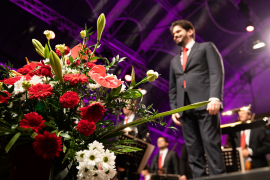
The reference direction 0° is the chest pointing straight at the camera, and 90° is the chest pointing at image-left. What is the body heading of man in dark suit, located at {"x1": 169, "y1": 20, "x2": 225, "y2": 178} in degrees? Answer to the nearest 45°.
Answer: approximately 45°

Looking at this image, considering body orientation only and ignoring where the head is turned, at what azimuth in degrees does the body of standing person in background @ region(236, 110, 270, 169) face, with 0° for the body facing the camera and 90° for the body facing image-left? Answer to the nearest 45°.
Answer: approximately 45°

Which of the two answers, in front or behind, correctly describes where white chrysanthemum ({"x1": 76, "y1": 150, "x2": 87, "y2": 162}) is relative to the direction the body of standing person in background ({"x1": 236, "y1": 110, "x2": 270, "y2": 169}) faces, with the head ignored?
in front

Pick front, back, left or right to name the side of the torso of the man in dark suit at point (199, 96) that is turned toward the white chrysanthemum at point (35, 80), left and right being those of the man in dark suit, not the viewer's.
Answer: front

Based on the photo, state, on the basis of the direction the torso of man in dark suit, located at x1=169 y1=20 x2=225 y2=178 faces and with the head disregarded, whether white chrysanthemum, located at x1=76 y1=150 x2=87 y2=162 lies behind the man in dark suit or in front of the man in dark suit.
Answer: in front

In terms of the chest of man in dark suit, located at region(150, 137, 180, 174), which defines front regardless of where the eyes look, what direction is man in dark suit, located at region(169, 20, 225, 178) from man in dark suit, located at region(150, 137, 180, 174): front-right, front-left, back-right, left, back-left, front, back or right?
front-left

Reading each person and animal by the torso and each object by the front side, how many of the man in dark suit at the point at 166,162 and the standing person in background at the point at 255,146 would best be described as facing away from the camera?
0

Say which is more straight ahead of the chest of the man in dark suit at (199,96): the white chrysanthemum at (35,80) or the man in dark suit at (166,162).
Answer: the white chrysanthemum

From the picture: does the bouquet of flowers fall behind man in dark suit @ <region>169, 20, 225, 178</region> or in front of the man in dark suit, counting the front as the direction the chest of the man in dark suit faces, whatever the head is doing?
in front

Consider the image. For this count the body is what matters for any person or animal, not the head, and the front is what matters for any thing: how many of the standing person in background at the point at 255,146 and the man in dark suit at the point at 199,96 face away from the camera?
0

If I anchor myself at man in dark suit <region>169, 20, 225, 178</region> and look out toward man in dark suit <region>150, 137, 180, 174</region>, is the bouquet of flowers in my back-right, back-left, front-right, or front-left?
back-left

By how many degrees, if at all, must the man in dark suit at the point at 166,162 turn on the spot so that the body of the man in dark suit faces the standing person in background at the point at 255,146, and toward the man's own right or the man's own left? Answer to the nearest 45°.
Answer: approximately 90° to the man's own left
